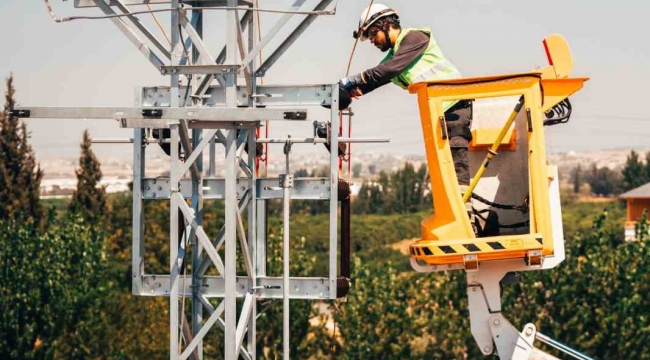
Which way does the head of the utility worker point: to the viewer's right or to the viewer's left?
to the viewer's left

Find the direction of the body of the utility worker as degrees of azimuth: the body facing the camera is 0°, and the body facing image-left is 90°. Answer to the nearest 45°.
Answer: approximately 90°
